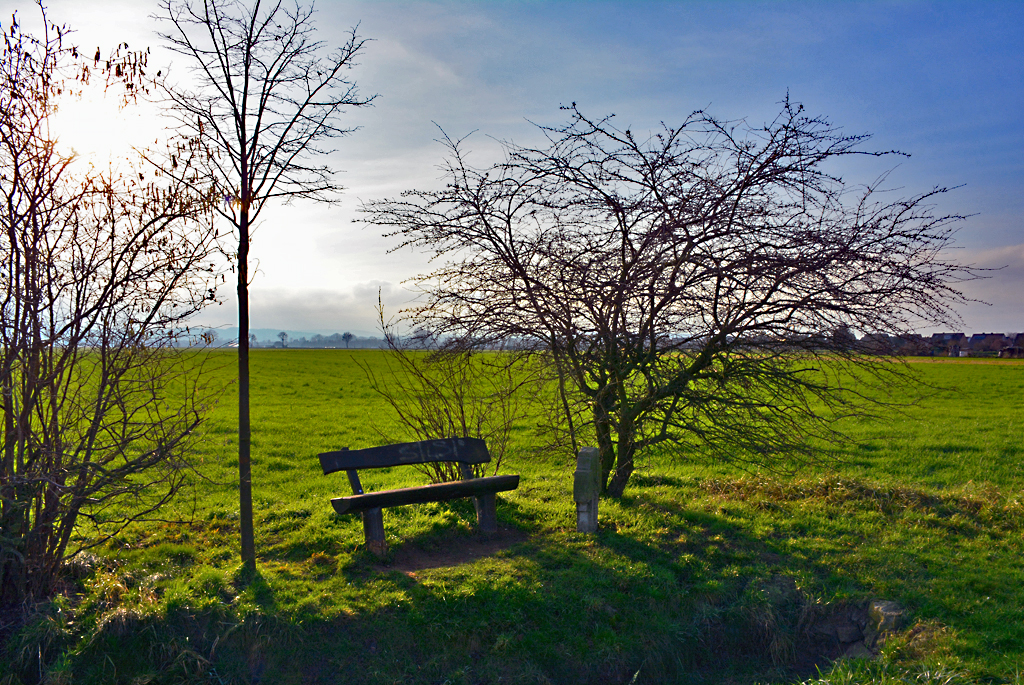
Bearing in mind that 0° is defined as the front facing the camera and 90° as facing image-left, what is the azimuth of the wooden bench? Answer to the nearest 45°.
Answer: approximately 315°

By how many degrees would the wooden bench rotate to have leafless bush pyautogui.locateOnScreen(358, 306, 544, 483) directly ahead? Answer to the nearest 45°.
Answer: approximately 135° to its left

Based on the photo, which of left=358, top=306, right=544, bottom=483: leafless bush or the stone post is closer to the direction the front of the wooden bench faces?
the stone post
